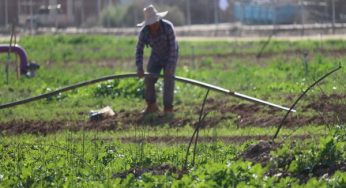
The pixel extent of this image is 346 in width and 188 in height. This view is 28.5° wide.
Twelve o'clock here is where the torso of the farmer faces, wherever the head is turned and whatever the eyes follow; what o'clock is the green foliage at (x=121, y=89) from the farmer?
The green foliage is roughly at 4 o'clock from the farmer.

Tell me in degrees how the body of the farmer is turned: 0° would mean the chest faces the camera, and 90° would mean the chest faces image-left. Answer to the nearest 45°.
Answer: approximately 45°
